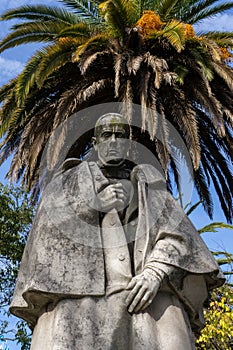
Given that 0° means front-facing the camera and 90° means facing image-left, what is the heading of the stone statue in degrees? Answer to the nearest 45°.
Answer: approximately 0°

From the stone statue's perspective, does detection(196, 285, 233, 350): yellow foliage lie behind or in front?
behind
